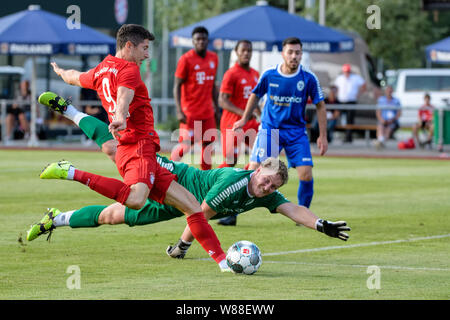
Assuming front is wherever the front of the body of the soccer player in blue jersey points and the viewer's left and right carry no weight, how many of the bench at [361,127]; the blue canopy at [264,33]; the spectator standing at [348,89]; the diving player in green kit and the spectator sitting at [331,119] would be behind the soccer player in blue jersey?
4

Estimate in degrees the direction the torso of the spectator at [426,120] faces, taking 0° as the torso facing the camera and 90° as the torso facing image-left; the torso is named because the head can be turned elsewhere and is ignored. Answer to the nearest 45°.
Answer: approximately 0°

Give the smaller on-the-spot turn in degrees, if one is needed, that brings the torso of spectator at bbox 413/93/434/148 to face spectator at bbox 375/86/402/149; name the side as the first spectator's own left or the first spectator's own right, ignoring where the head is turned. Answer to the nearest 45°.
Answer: approximately 90° to the first spectator's own right

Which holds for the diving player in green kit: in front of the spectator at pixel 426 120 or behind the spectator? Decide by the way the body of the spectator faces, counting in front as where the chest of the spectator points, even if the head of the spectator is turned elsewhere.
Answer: in front

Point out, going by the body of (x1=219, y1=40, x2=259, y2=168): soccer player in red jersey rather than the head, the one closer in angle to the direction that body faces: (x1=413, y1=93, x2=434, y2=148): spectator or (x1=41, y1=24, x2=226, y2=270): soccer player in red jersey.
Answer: the soccer player in red jersey

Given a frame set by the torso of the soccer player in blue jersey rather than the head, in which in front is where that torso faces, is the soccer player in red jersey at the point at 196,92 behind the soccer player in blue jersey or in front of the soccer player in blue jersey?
behind

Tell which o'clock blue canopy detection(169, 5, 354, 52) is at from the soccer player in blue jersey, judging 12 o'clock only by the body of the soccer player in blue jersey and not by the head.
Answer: The blue canopy is roughly at 6 o'clock from the soccer player in blue jersey.

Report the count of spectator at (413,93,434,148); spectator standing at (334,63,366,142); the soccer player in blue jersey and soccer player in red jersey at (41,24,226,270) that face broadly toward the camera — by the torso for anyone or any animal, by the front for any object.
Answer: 3

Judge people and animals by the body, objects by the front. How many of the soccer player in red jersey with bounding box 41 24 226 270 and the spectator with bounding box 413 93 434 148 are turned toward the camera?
1
